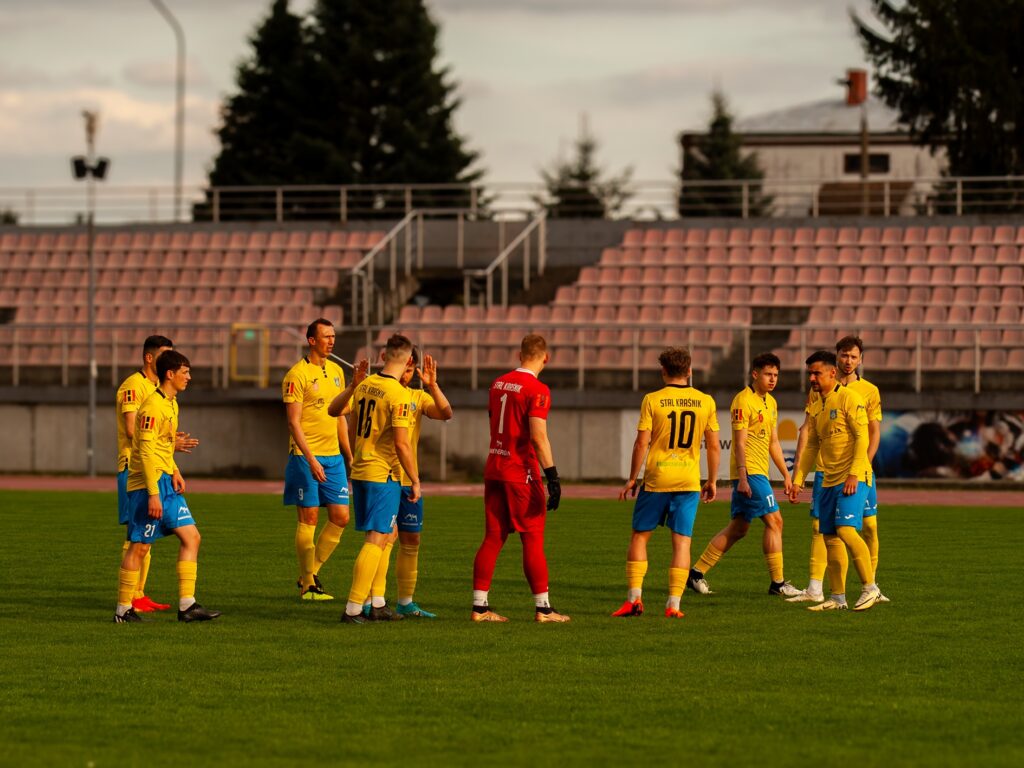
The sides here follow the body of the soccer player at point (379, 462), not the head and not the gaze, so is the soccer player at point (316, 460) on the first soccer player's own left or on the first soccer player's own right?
on the first soccer player's own left

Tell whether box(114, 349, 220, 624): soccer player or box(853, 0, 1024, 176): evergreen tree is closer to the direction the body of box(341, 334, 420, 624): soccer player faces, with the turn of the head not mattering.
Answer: the evergreen tree

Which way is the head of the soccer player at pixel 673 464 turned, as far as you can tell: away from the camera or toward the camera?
away from the camera

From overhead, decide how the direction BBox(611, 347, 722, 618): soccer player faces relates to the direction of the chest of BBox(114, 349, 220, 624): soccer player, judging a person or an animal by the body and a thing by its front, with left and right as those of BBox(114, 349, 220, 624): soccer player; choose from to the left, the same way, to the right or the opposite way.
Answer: to the left

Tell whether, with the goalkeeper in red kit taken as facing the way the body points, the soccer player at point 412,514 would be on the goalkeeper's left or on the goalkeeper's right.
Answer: on the goalkeeper's left

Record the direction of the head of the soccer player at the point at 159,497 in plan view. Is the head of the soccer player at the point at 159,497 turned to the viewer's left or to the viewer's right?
to the viewer's right

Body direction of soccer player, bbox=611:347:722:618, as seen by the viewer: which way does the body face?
away from the camera

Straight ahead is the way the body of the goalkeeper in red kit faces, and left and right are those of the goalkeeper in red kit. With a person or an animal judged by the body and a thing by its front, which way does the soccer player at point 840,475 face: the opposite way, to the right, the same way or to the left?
the opposite way

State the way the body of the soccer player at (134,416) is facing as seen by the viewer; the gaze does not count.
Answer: to the viewer's right

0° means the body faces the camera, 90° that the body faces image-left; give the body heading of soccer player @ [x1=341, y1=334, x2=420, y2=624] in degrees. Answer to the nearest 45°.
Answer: approximately 225°

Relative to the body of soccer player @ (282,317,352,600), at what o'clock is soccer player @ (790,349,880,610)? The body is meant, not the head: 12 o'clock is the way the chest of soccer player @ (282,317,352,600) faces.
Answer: soccer player @ (790,349,880,610) is roughly at 11 o'clock from soccer player @ (282,317,352,600).

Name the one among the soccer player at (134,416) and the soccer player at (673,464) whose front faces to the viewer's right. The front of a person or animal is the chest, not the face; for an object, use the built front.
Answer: the soccer player at (134,416)

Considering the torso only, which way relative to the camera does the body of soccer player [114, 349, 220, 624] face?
to the viewer's right

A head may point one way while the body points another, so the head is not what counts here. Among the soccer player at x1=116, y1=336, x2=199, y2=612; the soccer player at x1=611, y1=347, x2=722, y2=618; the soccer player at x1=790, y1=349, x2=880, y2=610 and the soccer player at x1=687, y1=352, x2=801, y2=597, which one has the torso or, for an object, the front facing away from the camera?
the soccer player at x1=611, y1=347, x2=722, y2=618

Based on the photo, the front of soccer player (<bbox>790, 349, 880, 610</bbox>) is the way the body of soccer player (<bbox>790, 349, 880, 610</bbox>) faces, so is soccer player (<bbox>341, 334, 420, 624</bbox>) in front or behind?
in front
